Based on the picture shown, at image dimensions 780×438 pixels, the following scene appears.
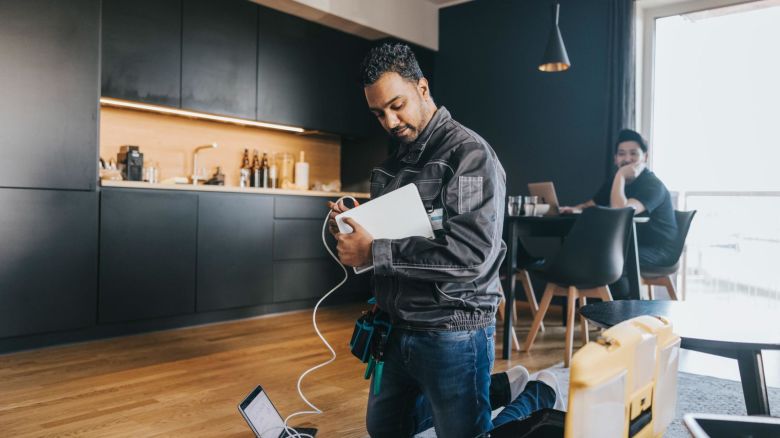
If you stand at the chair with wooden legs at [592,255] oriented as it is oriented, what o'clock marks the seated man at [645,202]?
The seated man is roughly at 2 o'clock from the chair with wooden legs.

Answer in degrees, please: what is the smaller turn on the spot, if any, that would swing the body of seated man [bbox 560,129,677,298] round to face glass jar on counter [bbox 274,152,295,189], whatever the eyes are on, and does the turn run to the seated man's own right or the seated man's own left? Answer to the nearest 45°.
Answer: approximately 45° to the seated man's own right

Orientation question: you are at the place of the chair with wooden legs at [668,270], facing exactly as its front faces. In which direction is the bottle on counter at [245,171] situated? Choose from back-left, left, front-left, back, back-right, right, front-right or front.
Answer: front

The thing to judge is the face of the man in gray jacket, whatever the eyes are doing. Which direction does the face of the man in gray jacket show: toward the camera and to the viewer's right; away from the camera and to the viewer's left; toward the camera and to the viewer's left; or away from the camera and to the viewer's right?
toward the camera and to the viewer's left

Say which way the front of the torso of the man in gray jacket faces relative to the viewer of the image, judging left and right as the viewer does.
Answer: facing the viewer and to the left of the viewer

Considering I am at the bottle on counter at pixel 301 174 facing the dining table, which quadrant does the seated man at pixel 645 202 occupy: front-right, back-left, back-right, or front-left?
front-left

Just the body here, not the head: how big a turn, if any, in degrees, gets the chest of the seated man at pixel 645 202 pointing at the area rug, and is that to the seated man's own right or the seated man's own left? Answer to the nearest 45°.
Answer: approximately 45° to the seated man's own left

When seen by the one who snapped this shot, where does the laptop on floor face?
facing the viewer and to the right of the viewer

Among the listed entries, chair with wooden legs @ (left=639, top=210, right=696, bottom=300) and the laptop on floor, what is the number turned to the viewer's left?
1

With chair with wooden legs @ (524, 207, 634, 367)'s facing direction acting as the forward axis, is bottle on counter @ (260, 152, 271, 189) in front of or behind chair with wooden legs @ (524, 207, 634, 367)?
in front

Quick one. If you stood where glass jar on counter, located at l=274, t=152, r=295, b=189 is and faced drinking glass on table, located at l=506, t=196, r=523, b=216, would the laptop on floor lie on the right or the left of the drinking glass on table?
right

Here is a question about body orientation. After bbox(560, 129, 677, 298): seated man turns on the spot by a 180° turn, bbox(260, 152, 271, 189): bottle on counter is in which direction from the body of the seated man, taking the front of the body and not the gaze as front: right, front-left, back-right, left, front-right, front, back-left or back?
back-left

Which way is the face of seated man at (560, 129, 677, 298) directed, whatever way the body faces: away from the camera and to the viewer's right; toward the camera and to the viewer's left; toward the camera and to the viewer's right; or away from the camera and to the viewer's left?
toward the camera and to the viewer's left

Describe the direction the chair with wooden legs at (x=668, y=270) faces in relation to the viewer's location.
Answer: facing to the left of the viewer

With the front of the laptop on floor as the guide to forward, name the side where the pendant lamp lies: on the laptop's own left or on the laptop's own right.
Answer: on the laptop's own left

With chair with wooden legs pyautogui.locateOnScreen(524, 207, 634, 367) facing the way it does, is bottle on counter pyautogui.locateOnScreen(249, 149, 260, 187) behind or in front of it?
in front

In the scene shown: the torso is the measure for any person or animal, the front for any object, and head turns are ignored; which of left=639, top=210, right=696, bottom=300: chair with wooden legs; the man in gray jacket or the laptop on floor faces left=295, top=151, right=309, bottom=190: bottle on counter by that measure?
the chair with wooden legs
